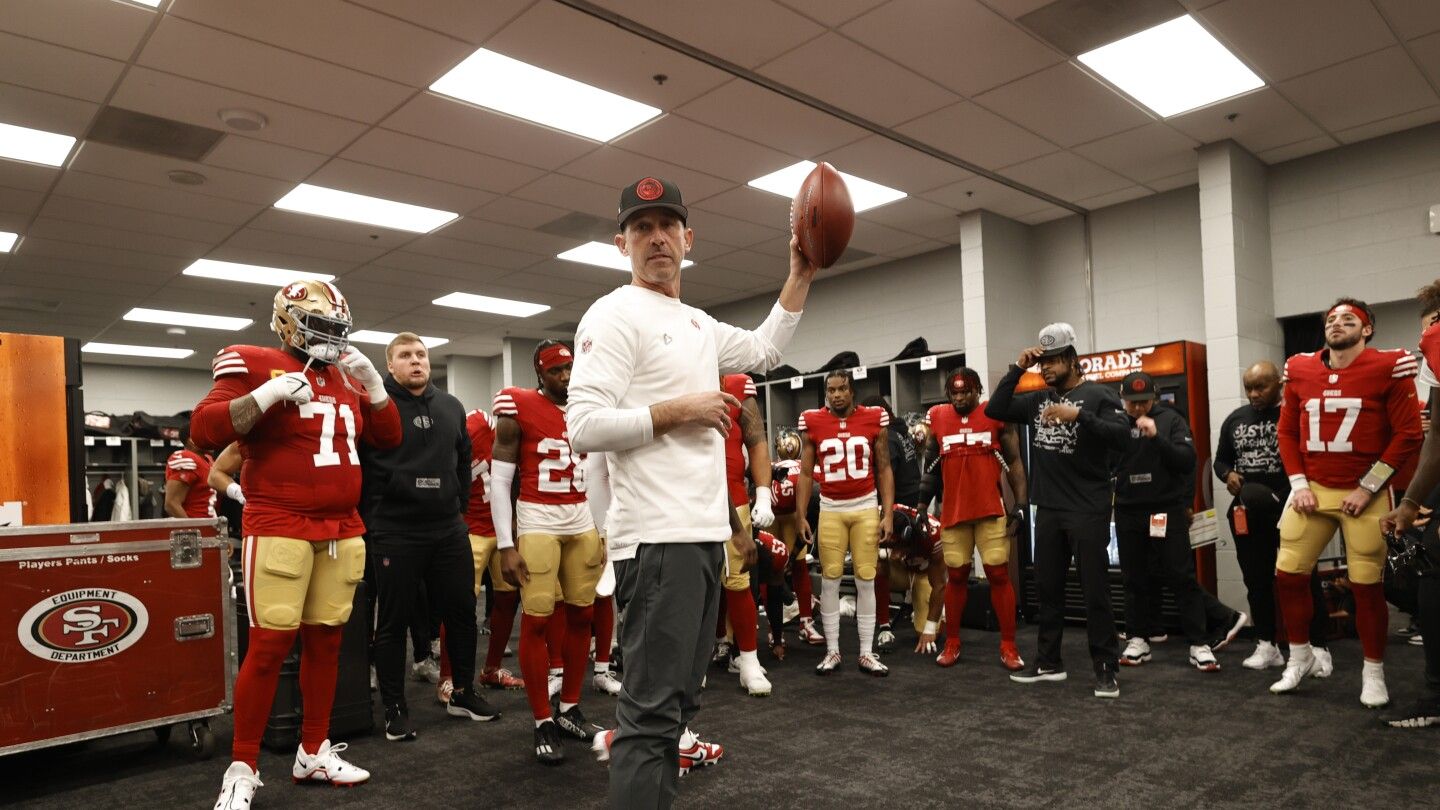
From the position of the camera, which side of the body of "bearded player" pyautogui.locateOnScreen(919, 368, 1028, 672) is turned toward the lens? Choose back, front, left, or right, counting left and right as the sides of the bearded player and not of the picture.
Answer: front

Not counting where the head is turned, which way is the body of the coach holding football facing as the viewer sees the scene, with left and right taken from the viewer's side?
facing the viewer and to the right of the viewer

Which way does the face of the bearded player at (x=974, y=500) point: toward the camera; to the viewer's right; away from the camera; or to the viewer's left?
toward the camera

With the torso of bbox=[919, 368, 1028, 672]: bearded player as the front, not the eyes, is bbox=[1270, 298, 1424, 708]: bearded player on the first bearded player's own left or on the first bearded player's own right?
on the first bearded player's own left

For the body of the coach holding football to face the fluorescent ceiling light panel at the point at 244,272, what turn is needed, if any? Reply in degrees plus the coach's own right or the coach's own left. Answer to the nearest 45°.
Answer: approximately 180°

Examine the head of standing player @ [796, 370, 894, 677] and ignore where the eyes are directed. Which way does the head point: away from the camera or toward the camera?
toward the camera

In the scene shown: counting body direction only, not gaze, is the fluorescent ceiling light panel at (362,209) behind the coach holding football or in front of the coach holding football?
behind

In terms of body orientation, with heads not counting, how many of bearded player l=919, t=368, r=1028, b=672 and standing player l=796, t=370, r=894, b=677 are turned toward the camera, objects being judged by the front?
2

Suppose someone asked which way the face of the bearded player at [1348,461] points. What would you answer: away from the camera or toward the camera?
toward the camera

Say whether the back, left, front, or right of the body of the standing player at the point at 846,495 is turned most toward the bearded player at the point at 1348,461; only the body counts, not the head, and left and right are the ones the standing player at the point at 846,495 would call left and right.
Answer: left

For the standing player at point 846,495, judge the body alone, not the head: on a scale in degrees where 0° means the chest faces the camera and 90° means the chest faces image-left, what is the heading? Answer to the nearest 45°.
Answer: approximately 0°

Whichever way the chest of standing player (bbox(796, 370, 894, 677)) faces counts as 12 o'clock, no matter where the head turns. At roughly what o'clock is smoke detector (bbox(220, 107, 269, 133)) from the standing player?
The smoke detector is roughly at 3 o'clock from the standing player.
